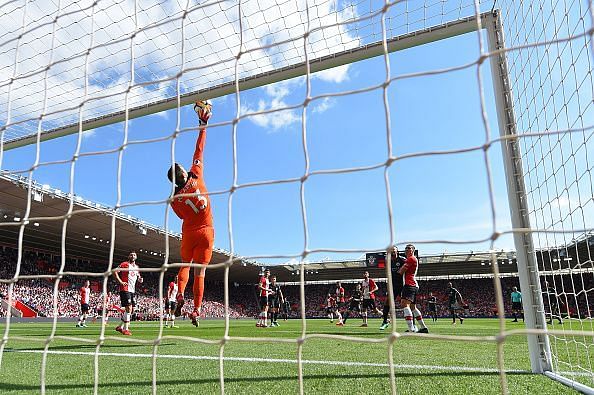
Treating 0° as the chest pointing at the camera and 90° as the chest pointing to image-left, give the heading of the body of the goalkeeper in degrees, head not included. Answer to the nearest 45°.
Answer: approximately 180°

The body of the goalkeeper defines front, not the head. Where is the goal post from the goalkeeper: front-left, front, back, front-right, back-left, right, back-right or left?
back-right
